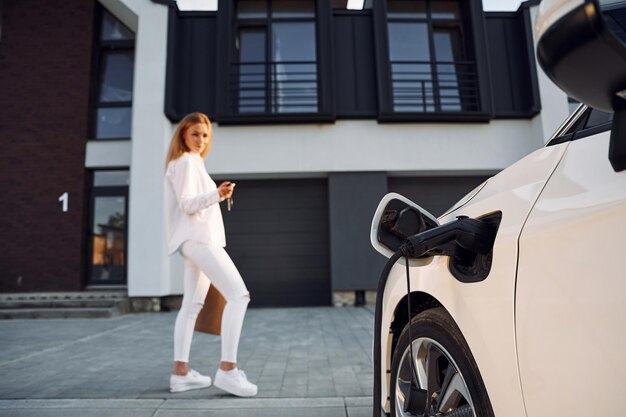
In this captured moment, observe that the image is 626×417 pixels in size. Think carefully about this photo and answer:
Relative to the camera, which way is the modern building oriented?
toward the camera

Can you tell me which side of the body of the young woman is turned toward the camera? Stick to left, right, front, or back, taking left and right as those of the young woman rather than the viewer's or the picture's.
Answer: right

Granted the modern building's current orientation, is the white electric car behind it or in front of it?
in front

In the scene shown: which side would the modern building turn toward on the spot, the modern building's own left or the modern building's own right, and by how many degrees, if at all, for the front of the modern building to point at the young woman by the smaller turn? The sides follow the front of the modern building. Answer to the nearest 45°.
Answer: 0° — it already faces them

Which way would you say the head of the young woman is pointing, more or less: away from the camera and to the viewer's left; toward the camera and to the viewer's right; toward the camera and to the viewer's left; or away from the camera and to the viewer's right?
toward the camera and to the viewer's right

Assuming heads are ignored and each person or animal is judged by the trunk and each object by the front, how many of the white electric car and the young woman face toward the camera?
0

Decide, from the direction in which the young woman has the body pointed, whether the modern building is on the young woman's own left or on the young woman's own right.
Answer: on the young woman's own left

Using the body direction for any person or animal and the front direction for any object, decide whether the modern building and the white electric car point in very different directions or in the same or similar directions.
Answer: very different directions

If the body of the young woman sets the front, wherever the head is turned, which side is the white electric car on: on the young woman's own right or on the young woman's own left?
on the young woman's own right

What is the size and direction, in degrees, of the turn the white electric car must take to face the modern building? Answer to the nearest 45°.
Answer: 0° — it already faces it
